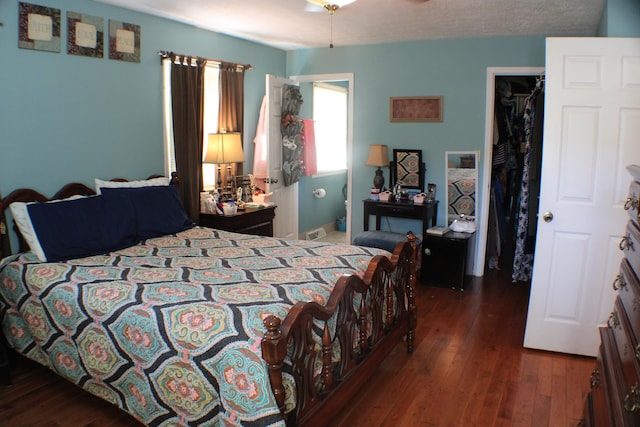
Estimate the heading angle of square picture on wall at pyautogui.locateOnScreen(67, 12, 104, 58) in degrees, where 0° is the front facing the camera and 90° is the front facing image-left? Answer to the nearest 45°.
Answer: approximately 315°

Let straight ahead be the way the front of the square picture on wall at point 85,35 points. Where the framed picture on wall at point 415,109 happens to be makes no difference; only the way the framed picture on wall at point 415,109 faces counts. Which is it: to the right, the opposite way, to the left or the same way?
to the right

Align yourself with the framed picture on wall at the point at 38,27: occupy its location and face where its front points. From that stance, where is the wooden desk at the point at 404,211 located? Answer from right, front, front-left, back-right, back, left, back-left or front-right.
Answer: front-left

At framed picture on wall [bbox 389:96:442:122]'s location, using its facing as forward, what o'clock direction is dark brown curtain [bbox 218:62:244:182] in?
The dark brown curtain is roughly at 2 o'clock from the framed picture on wall.

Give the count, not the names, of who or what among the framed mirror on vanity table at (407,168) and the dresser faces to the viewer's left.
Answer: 1

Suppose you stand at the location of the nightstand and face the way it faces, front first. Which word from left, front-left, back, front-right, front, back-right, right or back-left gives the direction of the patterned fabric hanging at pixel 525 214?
front-left

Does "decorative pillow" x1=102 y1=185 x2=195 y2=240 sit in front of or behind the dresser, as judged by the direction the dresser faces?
in front

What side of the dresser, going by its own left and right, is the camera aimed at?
left

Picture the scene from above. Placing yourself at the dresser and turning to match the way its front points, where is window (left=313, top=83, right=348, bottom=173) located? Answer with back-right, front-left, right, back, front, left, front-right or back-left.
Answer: front-right

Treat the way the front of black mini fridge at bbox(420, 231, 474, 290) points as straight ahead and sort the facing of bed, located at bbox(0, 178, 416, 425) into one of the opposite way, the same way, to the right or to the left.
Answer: to the left

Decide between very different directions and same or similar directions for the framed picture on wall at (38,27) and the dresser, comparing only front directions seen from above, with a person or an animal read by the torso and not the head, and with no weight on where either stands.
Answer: very different directions

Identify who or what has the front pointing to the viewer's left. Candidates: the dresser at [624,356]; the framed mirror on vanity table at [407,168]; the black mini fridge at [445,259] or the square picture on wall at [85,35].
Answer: the dresser

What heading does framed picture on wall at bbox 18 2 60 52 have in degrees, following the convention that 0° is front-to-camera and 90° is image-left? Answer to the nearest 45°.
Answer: approximately 315°

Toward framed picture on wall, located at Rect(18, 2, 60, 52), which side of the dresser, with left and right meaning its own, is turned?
front

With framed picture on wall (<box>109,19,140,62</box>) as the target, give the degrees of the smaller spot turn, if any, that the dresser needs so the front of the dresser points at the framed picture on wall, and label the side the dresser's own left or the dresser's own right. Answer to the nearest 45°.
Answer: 0° — it already faces it
